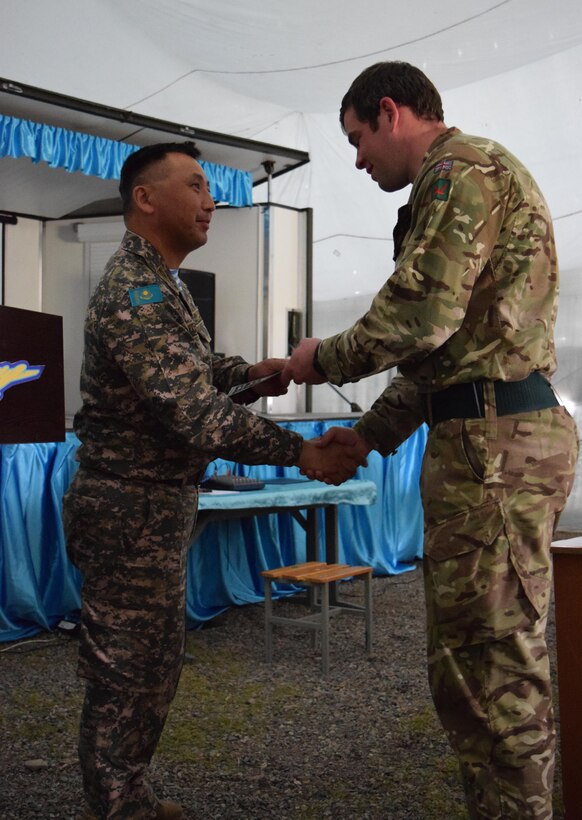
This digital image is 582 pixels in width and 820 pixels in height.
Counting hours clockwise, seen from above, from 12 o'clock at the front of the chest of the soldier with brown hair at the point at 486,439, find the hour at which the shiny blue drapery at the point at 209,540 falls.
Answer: The shiny blue drapery is roughly at 2 o'clock from the soldier with brown hair.

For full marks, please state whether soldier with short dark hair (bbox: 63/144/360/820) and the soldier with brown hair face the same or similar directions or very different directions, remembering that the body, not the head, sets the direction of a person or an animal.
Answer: very different directions

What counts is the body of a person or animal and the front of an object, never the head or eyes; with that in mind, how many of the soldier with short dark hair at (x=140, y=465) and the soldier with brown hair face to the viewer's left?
1

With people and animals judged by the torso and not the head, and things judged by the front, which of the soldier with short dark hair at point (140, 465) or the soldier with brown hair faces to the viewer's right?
the soldier with short dark hair

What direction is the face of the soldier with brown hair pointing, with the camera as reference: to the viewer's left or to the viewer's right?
to the viewer's left

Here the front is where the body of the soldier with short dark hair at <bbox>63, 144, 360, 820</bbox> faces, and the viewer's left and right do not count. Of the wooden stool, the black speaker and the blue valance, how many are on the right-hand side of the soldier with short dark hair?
0

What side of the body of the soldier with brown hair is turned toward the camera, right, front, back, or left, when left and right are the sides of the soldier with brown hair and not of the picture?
left

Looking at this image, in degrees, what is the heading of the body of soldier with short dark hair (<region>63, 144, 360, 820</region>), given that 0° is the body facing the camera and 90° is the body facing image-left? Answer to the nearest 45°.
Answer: approximately 270°

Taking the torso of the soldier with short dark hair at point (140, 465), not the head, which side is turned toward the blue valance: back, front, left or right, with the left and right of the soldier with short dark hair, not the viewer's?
left

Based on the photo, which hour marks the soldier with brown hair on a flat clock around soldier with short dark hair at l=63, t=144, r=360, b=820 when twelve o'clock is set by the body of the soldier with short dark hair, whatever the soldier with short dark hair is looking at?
The soldier with brown hair is roughly at 1 o'clock from the soldier with short dark hair.

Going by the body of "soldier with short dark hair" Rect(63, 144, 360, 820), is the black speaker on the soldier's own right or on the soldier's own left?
on the soldier's own left

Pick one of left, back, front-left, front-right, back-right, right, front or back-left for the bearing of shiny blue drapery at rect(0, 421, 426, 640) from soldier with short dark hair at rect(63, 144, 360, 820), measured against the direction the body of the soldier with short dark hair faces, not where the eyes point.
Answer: left

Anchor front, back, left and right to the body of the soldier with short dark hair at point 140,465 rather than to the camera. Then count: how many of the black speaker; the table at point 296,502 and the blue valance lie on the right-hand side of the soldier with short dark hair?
0

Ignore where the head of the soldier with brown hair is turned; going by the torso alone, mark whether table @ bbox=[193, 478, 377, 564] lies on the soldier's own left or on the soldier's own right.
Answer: on the soldier's own right
